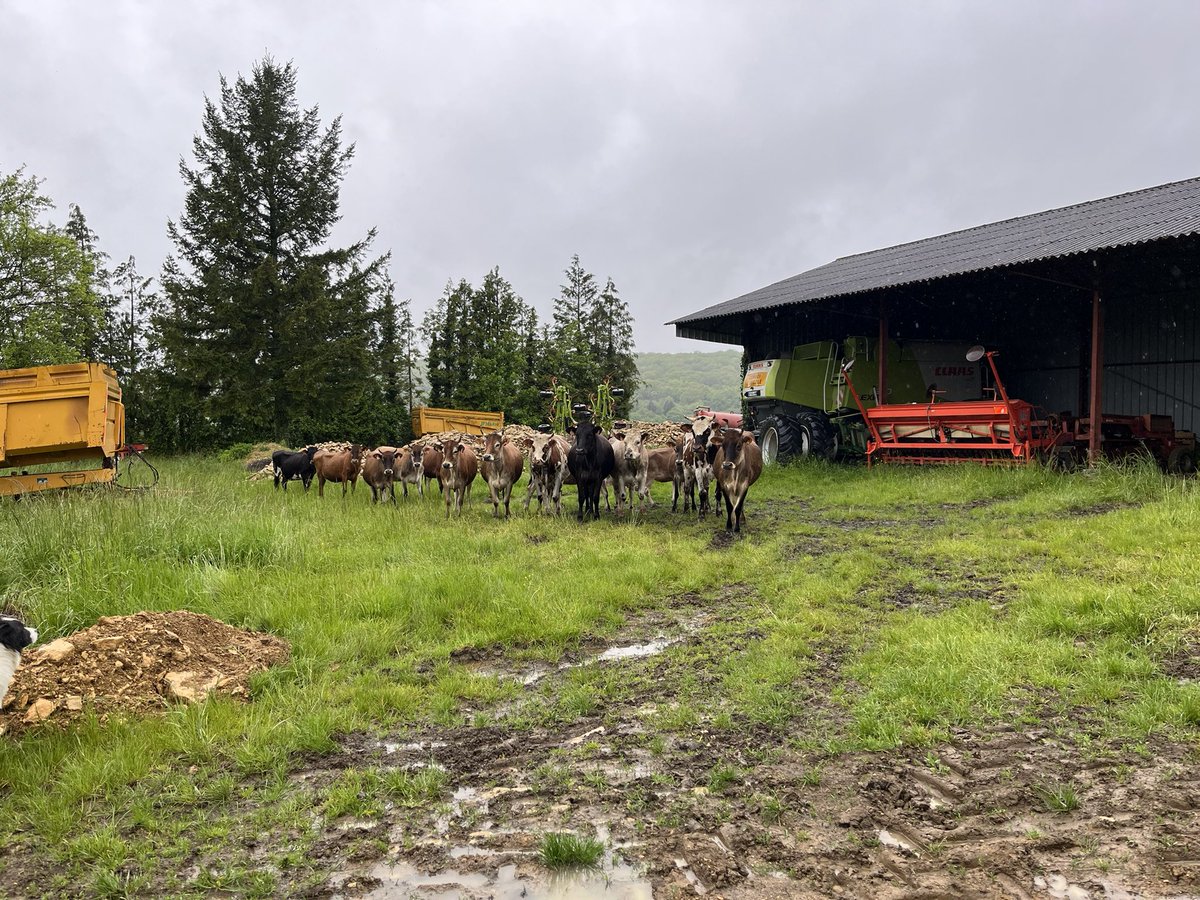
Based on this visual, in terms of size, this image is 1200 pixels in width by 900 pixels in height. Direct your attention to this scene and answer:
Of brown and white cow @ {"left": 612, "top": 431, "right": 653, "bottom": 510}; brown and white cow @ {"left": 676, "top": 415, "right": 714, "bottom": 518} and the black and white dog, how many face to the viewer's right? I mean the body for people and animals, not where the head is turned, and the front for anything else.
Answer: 1

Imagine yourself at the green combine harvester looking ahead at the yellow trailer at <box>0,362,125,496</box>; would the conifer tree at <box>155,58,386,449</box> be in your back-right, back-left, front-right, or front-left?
front-right

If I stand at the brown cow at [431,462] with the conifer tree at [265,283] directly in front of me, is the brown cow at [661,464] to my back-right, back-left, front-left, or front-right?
back-right

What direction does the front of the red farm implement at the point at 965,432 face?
toward the camera

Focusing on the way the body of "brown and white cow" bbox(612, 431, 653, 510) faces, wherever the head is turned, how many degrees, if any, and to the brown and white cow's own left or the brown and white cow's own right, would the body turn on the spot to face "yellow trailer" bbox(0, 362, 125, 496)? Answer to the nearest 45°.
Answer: approximately 90° to the brown and white cow's own right

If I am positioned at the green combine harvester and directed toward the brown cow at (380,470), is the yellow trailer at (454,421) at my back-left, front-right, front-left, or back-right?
front-right

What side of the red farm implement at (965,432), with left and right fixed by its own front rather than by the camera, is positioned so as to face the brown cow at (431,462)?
right

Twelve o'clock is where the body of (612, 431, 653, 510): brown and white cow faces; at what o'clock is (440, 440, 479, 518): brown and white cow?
(440, 440, 479, 518): brown and white cow is roughly at 3 o'clock from (612, 431, 653, 510): brown and white cow.

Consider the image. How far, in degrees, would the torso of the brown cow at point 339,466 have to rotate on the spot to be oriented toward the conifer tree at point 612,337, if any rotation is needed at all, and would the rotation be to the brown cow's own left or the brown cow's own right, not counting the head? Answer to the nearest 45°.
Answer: approximately 90° to the brown cow's own left

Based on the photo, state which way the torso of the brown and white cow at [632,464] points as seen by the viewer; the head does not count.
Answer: toward the camera

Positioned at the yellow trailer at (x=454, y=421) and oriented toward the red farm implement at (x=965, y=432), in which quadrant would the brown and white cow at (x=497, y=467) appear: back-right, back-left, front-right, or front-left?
front-right

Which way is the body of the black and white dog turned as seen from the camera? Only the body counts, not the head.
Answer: to the viewer's right

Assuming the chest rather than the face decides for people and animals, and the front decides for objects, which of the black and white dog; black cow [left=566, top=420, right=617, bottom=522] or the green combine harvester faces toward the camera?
the black cow

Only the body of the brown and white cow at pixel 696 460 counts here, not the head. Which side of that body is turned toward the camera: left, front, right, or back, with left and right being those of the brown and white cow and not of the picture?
front

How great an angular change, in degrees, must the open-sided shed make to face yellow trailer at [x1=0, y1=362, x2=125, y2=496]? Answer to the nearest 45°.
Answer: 0° — it already faces it

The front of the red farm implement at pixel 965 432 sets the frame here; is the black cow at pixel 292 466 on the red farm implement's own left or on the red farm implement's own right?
on the red farm implement's own right

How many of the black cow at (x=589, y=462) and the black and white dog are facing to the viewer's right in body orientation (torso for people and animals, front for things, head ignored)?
1
